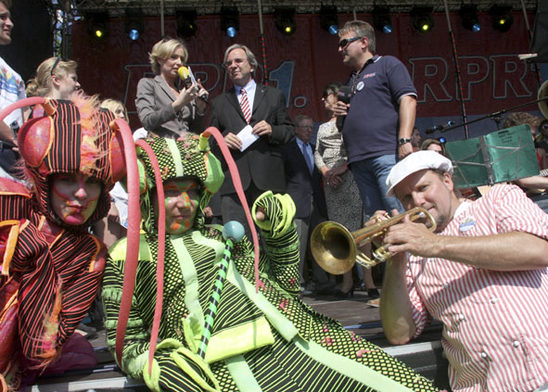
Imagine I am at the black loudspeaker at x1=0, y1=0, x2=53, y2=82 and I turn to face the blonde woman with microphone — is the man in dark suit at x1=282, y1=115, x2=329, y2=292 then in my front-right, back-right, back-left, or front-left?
front-left

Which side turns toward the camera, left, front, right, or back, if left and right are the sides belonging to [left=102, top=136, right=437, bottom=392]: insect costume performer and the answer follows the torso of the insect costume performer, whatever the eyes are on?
front

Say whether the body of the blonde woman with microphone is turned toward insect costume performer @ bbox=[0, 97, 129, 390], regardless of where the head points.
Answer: no

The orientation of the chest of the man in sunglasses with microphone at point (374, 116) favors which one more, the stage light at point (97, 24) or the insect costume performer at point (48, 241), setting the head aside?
the insect costume performer

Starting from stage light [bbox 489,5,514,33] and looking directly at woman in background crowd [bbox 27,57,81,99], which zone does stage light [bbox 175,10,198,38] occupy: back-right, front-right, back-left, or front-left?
front-right

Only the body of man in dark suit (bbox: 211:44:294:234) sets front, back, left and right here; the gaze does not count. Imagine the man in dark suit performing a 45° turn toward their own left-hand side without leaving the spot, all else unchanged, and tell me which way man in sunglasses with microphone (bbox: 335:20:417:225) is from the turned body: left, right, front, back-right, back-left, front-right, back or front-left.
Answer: front-left

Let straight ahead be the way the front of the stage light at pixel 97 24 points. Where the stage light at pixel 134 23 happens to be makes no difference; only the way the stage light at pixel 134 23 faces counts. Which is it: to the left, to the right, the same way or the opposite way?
the same way

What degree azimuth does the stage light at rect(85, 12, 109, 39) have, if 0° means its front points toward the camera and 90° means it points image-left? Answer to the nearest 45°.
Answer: approximately 0°

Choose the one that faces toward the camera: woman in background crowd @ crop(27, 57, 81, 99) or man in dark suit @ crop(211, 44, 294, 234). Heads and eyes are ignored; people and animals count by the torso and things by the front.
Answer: the man in dark suit

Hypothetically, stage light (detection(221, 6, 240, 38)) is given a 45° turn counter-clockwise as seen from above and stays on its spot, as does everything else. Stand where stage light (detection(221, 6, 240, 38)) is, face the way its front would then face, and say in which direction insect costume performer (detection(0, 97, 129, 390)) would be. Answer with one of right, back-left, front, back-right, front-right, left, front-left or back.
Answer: front-right

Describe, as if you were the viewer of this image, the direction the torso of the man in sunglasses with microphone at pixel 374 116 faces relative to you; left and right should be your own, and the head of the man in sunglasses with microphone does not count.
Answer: facing the viewer and to the left of the viewer

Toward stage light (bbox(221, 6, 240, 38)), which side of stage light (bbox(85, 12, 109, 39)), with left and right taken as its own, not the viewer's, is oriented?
left

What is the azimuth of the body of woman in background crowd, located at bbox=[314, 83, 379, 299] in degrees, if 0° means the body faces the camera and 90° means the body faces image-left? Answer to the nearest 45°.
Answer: approximately 0°

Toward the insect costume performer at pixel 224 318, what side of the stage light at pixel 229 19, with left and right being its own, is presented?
front

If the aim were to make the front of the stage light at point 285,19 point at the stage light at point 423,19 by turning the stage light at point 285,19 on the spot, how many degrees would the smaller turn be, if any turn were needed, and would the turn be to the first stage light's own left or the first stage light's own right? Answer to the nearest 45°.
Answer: approximately 90° to the first stage light's own left

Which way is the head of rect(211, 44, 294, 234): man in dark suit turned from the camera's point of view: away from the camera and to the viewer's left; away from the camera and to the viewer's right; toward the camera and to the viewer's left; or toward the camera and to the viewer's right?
toward the camera and to the viewer's left

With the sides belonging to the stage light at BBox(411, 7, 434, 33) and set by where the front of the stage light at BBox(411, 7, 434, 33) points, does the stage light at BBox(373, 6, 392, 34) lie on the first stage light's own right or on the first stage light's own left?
on the first stage light's own right

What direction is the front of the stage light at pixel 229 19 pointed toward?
toward the camera

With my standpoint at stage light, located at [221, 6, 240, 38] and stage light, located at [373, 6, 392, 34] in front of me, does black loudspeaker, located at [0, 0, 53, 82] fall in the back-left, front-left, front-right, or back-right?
back-right

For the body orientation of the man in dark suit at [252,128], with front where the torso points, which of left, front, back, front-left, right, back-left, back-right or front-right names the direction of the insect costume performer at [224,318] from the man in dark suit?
front

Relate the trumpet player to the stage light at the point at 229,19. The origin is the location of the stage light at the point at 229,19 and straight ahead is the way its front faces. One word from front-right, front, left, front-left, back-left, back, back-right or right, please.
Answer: front
